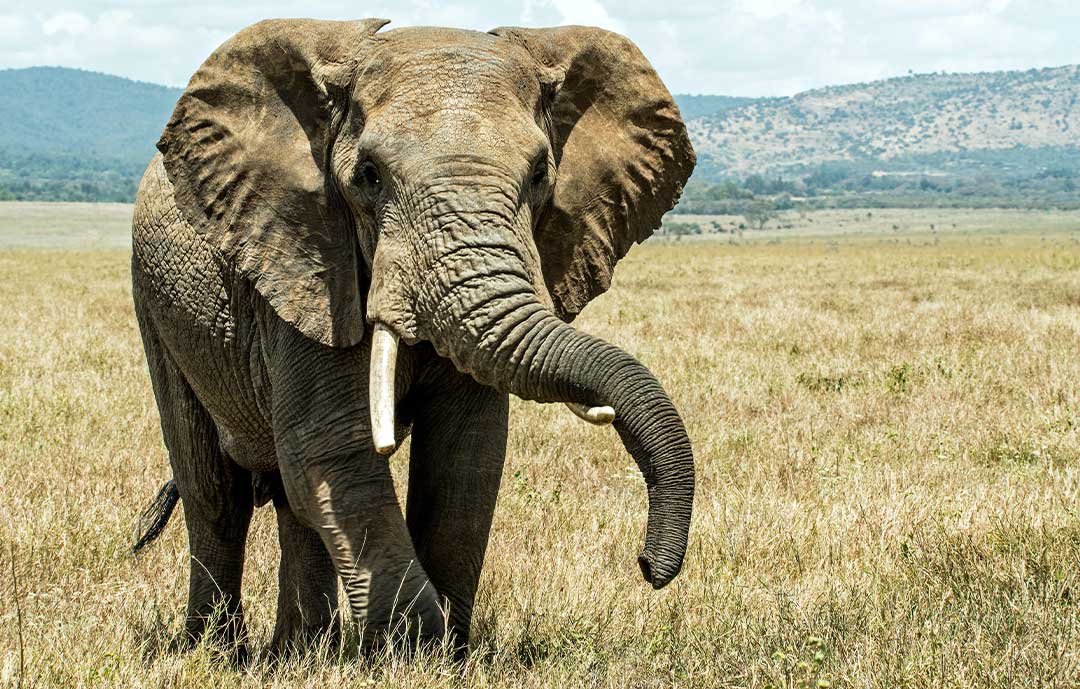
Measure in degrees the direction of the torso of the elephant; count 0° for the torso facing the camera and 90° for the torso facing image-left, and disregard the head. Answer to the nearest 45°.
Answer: approximately 315°
